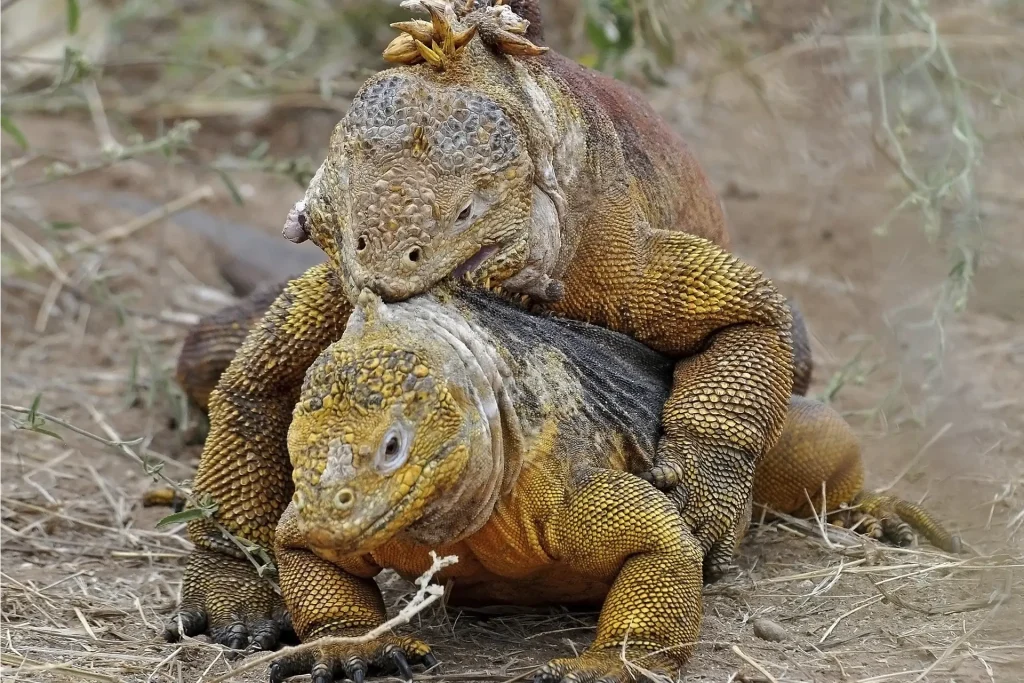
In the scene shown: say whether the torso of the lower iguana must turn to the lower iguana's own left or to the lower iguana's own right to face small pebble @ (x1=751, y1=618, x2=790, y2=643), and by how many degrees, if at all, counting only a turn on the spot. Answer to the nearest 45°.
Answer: approximately 135° to the lower iguana's own left

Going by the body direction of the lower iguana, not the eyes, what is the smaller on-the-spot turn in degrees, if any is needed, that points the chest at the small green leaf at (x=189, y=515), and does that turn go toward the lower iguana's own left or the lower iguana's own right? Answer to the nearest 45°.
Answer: approximately 45° to the lower iguana's own right

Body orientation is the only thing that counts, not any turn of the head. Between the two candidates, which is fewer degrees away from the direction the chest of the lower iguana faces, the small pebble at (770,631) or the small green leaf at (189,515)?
the small green leaf

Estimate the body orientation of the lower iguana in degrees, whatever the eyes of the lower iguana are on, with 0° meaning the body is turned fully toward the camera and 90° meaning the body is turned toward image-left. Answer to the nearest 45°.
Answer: approximately 45°
